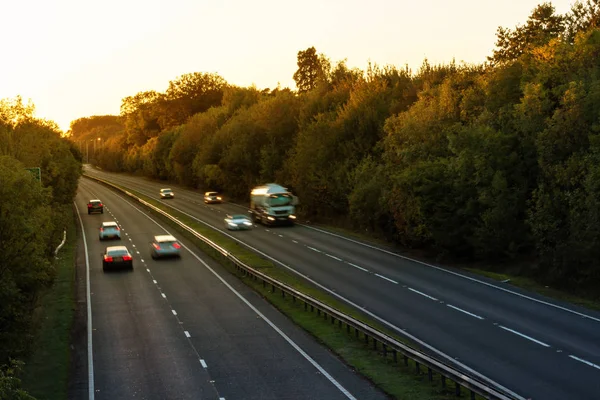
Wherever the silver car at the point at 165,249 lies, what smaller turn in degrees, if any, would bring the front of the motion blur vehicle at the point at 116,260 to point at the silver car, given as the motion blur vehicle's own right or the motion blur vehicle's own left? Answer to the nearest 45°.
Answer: approximately 45° to the motion blur vehicle's own right

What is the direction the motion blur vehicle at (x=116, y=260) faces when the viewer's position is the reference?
facing away from the viewer
